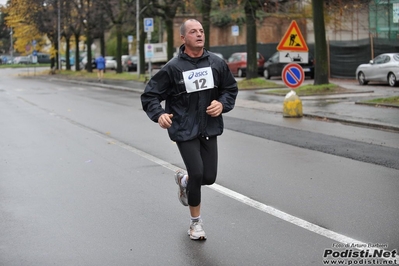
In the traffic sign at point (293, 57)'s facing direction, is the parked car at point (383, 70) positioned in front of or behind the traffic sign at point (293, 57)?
behind

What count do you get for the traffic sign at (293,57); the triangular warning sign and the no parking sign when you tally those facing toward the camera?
3

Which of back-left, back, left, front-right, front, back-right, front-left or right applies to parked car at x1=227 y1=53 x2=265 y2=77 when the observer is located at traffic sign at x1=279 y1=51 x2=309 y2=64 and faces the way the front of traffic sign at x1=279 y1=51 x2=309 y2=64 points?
back

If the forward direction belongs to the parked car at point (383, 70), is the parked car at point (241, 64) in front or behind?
in front

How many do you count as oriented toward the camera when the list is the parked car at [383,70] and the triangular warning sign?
1
